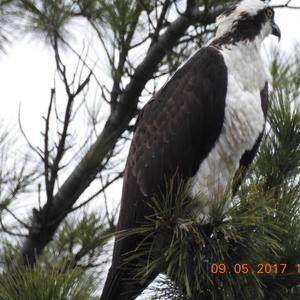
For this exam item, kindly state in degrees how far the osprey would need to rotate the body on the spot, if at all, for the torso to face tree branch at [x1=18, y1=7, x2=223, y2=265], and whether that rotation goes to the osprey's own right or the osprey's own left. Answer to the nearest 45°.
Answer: approximately 180°
